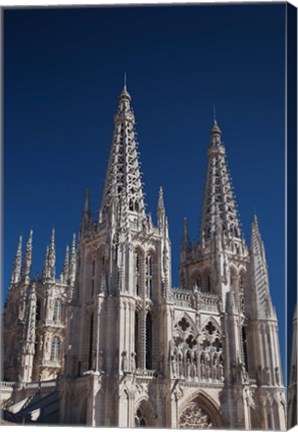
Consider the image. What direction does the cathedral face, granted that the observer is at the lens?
facing the viewer and to the right of the viewer
